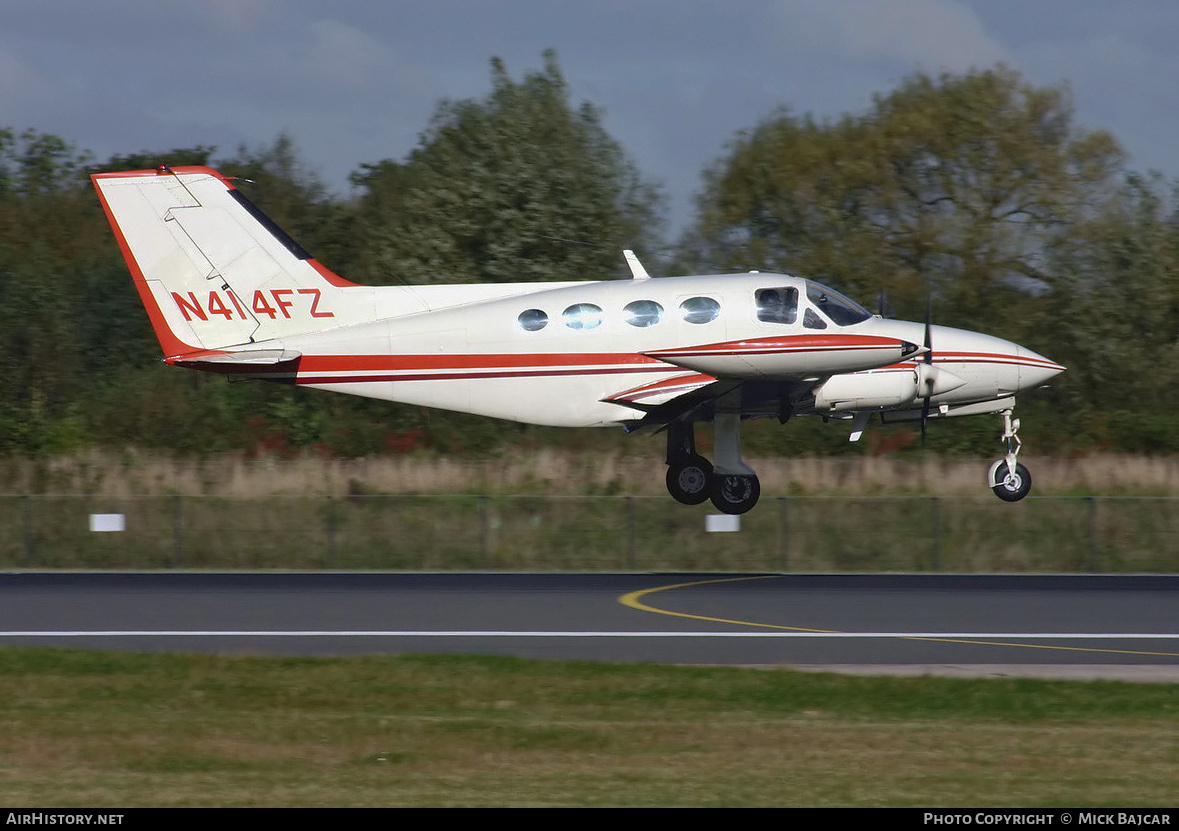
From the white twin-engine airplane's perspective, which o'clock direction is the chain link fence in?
The chain link fence is roughly at 9 o'clock from the white twin-engine airplane.

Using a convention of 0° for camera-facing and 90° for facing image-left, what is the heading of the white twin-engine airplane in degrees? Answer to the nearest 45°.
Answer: approximately 270°
